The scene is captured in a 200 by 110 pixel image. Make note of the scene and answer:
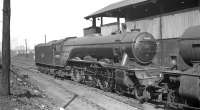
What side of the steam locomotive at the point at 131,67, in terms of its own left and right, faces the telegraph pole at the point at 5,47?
right

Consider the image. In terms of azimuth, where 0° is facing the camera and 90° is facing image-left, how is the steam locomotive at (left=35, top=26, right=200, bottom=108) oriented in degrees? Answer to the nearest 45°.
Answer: approximately 315°
